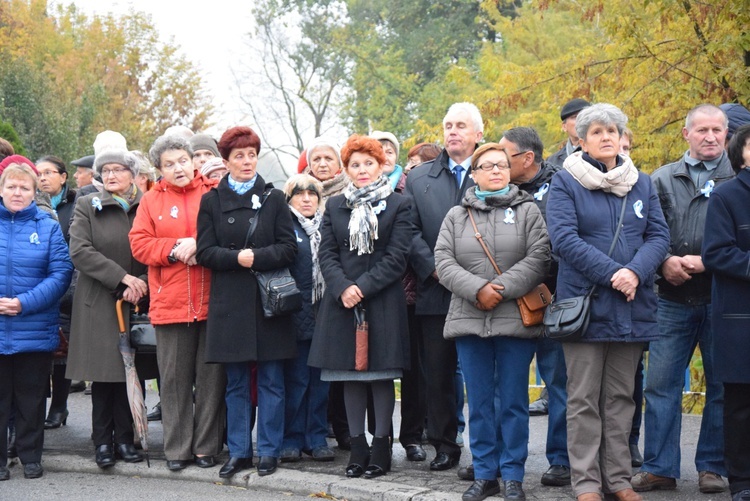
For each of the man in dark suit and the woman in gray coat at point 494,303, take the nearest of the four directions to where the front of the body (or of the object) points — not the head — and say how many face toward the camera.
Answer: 2

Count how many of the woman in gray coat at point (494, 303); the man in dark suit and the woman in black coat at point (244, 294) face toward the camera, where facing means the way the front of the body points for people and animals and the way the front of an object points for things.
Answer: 3

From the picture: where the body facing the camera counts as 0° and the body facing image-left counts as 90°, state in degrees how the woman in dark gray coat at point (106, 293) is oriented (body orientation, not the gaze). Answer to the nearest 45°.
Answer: approximately 315°

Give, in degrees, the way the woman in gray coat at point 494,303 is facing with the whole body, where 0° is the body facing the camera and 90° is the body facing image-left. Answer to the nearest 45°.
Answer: approximately 0°

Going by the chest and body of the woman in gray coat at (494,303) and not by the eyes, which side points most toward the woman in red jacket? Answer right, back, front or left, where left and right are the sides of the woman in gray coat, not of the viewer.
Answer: right

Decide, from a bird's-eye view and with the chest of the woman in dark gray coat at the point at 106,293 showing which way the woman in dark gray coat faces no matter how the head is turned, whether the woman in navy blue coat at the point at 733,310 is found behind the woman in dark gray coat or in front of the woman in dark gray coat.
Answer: in front

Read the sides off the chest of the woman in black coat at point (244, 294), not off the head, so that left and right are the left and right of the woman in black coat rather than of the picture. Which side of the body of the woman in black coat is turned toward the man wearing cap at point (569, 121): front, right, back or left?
left

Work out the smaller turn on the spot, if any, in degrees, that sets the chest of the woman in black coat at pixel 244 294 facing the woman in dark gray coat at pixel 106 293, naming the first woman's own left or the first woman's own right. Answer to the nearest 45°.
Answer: approximately 135° to the first woman's own right

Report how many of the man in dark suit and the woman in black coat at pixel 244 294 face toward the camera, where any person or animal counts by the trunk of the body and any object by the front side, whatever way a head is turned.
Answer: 2
